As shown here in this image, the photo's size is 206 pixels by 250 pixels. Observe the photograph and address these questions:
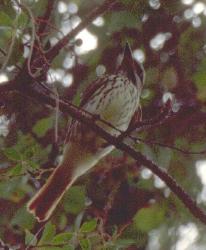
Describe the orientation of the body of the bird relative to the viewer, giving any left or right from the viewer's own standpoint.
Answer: facing the viewer and to the right of the viewer

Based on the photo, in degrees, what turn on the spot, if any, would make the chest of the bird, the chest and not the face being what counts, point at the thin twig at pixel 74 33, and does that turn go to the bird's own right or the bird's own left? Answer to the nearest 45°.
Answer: approximately 135° to the bird's own right

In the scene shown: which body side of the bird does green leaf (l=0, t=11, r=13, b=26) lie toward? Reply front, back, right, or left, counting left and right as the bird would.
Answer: right
